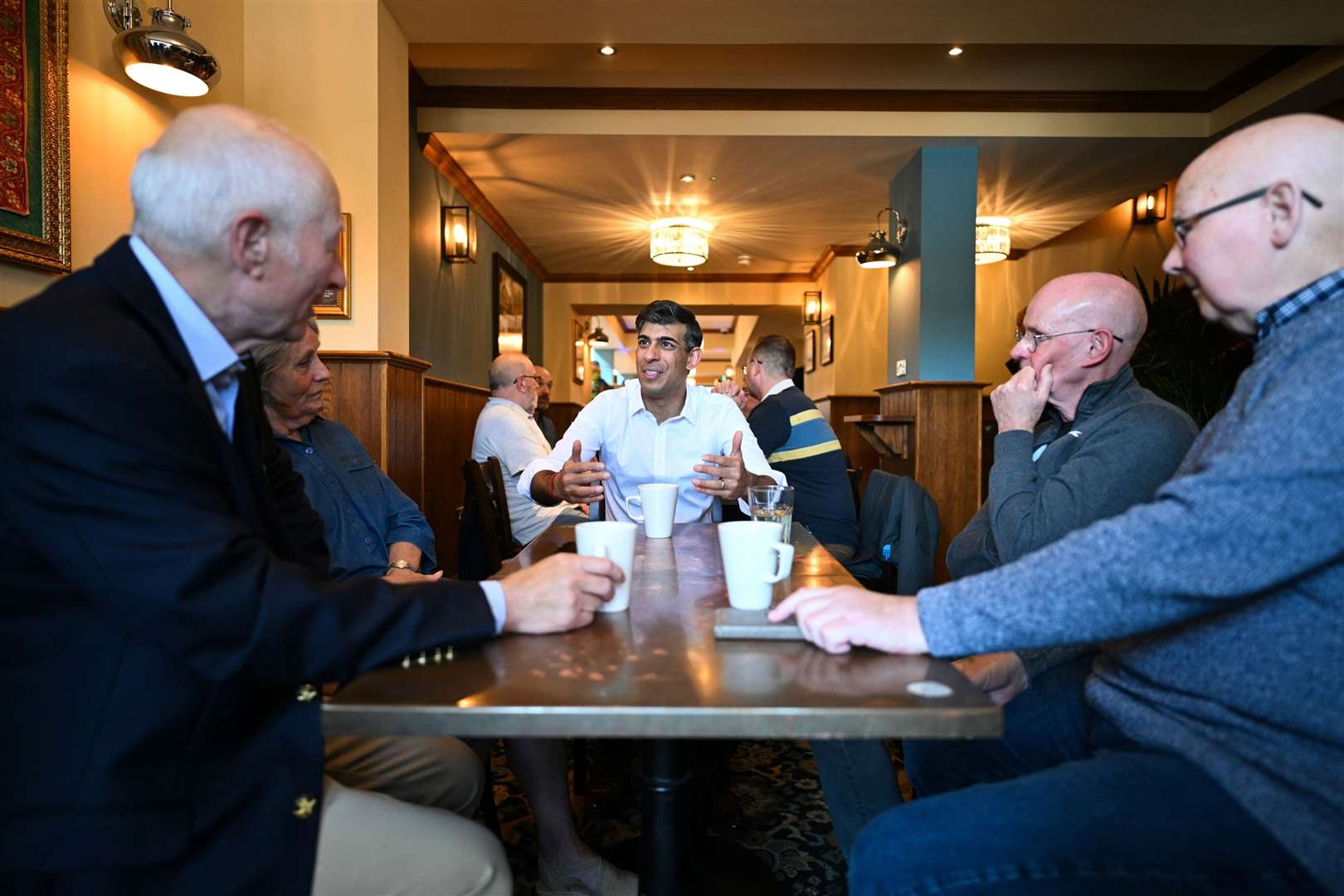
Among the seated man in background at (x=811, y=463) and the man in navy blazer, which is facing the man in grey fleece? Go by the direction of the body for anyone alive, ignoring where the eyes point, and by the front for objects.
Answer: the man in navy blazer

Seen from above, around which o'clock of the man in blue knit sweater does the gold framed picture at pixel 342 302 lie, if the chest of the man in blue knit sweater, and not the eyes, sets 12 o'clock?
The gold framed picture is roughly at 1 o'clock from the man in blue knit sweater.

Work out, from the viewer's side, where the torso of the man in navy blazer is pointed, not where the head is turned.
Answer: to the viewer's right

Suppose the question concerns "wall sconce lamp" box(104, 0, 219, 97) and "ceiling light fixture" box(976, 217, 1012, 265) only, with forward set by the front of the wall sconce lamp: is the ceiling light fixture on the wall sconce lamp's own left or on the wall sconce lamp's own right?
on the wall sconce lamp's own left

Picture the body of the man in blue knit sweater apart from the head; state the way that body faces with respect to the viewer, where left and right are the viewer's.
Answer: facing to the left of the viewer

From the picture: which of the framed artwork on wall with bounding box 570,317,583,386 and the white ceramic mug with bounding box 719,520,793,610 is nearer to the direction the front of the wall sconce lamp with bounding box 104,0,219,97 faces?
the white ceramic mug

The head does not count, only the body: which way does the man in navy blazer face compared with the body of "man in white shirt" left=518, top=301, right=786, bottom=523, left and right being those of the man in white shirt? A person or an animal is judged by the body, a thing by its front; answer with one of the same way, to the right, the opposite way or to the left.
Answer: to the left

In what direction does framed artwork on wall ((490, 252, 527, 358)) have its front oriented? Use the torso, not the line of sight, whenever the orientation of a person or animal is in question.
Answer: to the viewer's right

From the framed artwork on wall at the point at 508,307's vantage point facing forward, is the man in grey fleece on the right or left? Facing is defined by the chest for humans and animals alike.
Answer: on its right

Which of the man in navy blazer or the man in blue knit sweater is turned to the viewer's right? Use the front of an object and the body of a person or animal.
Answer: the man in navy blazer

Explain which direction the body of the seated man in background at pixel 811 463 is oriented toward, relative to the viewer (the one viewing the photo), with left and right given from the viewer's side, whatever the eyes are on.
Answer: facing away from the viewer and to the left of the viewer

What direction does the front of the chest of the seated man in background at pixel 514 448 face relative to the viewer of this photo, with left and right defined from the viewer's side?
facing to the right of the viewer
